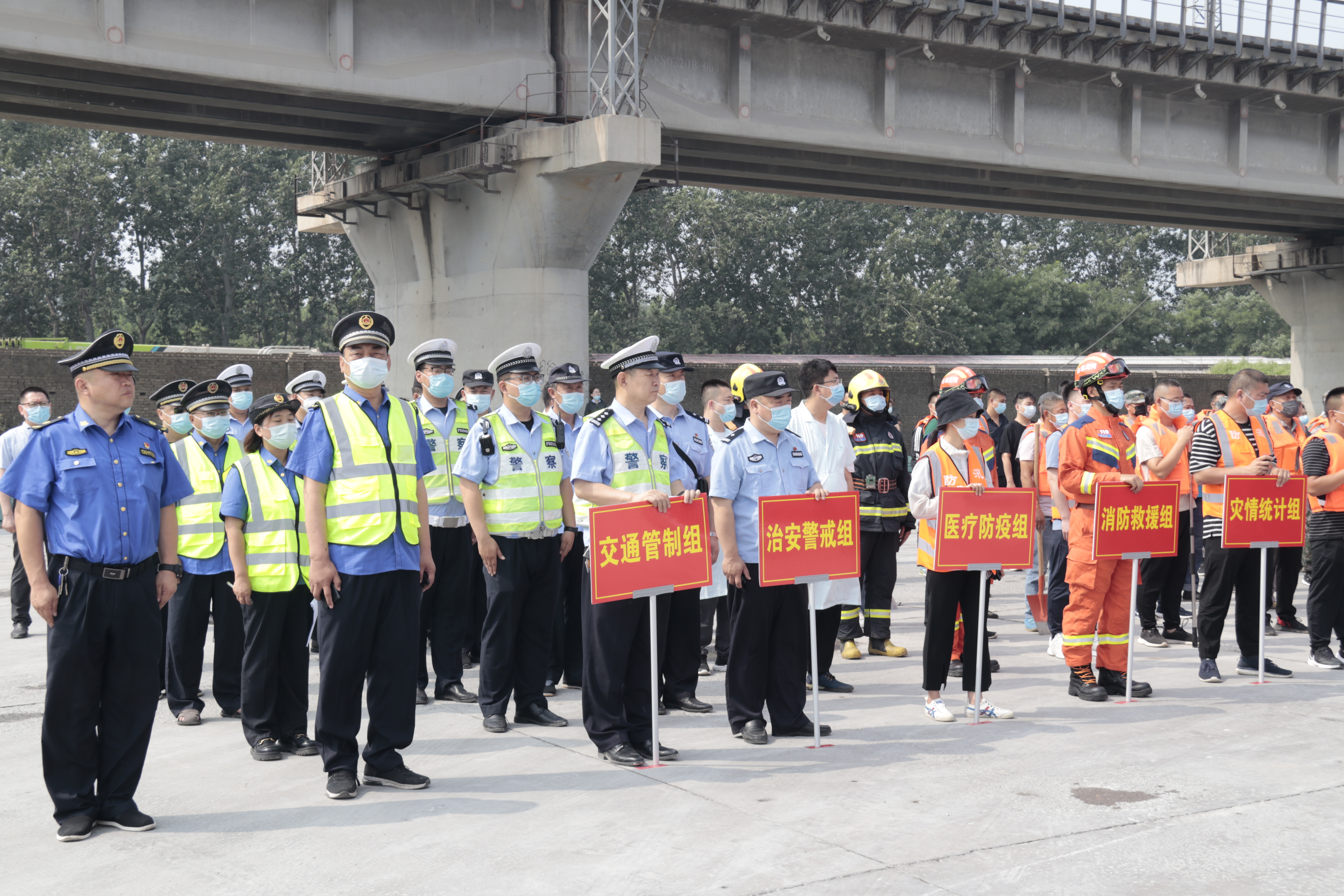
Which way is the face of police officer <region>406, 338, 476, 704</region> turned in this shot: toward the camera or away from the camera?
toward the camera

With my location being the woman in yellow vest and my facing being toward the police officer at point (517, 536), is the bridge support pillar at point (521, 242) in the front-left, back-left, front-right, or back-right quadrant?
front-left

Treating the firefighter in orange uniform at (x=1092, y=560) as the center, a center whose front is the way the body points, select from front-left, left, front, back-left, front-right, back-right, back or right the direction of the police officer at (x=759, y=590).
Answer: right

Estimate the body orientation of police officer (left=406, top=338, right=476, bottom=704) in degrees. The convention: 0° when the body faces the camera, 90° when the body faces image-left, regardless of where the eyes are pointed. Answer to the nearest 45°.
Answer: approximately 315°

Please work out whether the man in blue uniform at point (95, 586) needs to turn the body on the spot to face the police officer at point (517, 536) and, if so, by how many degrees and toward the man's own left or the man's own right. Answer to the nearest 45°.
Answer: approximately 90° to the man's own left

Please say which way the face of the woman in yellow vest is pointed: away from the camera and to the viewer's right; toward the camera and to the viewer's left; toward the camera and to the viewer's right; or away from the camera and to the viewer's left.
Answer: toward the camera and to the viewer's right

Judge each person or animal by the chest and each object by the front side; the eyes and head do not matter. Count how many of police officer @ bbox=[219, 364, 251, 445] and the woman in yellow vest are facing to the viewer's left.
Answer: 0

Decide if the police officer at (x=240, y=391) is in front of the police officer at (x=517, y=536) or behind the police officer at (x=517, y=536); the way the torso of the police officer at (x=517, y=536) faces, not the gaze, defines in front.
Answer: behind

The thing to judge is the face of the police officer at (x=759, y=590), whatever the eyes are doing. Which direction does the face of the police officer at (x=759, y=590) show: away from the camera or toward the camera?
toward the camera

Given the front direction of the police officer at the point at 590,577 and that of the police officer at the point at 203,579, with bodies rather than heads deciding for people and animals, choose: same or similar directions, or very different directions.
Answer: same or similar directions

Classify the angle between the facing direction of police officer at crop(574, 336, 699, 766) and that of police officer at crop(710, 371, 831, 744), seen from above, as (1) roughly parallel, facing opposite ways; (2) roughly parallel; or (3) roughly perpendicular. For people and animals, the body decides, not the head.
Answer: roughly parallel
